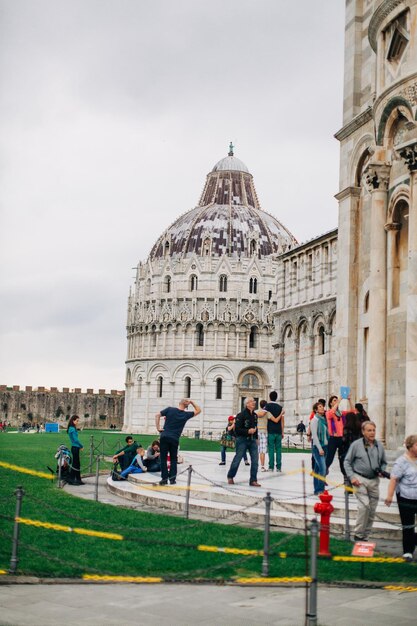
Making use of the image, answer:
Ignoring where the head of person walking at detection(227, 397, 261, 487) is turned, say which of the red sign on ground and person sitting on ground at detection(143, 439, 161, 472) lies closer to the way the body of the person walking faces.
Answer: the red sign on ground

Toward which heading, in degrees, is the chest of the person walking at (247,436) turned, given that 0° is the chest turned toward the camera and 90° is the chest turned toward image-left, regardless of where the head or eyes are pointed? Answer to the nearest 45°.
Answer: approximately 315°

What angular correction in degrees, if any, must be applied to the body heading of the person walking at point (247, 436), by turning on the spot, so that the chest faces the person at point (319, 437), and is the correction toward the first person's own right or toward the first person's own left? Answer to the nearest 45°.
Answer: approximately 45° to the first person's own left

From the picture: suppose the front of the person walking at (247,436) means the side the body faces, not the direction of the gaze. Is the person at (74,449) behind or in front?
behind

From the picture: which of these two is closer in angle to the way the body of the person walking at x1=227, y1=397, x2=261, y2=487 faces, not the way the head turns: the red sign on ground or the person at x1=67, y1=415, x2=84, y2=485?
the red sign on ground

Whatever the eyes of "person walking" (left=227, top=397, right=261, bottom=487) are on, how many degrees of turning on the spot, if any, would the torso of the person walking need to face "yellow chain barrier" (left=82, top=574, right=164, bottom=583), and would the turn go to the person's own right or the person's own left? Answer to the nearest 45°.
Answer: approximately 45° to the person's own right
